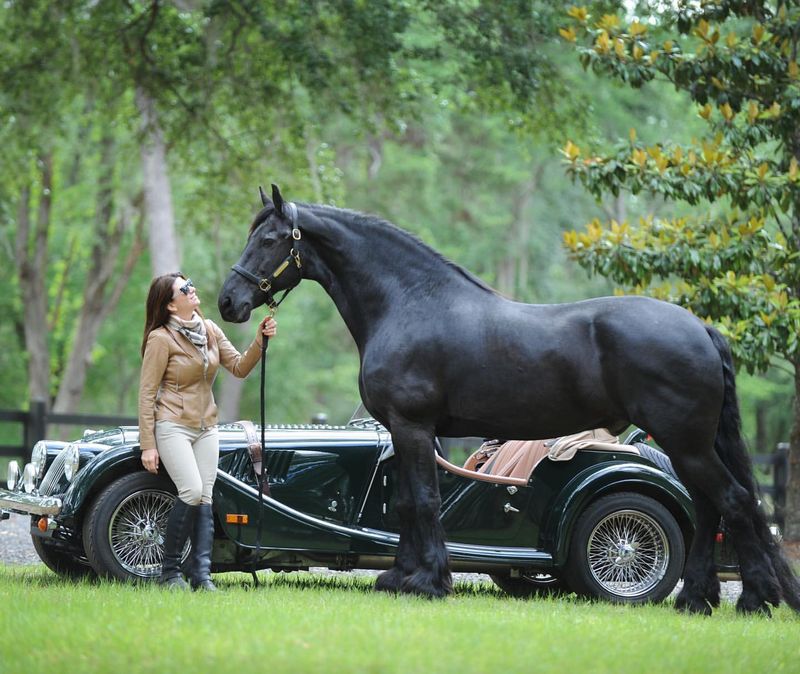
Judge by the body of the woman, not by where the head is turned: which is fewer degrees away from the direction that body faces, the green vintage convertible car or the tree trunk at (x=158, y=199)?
the green vintage convertible car

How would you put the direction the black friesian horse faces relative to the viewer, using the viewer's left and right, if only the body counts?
facing to the left of the viewer

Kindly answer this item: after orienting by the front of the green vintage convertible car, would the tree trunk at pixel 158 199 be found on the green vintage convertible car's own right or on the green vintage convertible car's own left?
on the green vintage convertible car's own right

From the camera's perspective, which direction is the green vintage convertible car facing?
to the viewer's left

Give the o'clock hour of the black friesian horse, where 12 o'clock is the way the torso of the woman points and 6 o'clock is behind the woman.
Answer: The black friesian horse is roughly at 11 o'clock from the woman.

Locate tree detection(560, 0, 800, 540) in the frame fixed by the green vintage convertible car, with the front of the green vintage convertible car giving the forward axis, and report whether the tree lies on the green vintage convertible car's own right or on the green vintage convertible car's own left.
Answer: on the green vintage convertible car's own right

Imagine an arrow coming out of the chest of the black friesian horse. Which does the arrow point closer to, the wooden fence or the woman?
the woman

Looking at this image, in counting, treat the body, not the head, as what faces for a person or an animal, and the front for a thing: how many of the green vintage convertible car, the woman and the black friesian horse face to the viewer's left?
2

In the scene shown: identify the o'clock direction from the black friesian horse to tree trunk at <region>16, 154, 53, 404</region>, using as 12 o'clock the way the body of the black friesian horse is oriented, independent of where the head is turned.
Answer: The tree trunk is roughly at 2 o'clock from the black friesian horse.

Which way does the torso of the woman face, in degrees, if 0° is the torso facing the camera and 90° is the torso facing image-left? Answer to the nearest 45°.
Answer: approximately 315°

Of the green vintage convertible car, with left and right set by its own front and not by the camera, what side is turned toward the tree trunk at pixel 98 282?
right

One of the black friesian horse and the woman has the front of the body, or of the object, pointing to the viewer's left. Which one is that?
the black friesian horse
